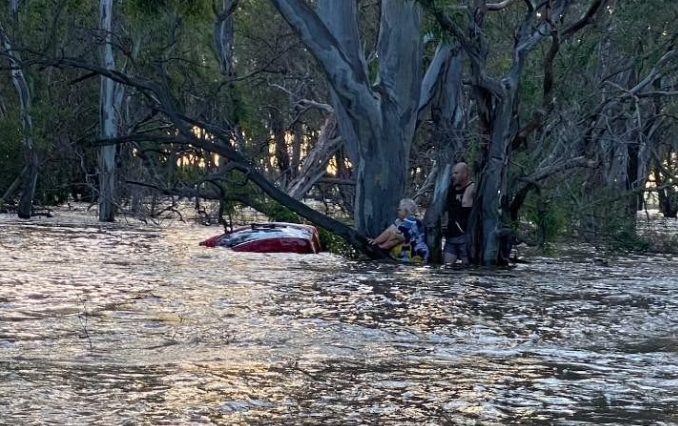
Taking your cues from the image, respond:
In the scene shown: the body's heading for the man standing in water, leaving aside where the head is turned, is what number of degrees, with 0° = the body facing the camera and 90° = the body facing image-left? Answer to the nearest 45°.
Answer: approximately 45°

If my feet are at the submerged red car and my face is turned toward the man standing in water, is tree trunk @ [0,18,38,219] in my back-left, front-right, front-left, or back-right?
back-left

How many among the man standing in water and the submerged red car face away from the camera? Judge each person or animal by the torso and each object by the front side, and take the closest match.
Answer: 0

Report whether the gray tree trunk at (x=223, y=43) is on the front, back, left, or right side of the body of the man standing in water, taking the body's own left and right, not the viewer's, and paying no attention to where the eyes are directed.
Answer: right

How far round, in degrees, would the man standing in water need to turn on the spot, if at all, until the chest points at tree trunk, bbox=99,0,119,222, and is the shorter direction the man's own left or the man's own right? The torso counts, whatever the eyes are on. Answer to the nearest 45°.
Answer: approximately 90° to the man's own right

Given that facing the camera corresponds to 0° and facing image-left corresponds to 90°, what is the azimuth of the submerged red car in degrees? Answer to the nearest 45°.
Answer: approximately 90°

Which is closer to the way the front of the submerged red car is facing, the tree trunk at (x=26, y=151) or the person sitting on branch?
the tree trunk
